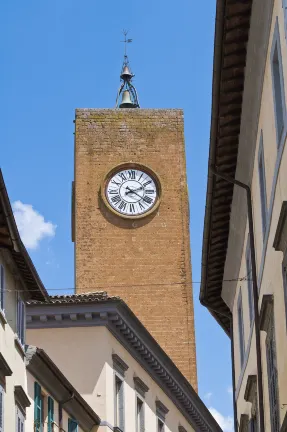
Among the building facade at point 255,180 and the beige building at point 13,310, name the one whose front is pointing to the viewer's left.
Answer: the building facade

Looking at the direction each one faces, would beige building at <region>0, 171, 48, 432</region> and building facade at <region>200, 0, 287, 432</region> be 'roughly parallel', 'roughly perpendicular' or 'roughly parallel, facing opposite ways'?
roughly parallel, facing opposite ways

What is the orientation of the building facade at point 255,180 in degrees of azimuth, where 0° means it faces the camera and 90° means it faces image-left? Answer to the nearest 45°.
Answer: approximately 90°

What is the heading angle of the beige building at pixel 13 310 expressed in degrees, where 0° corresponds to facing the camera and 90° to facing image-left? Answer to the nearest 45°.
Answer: approximately 270°

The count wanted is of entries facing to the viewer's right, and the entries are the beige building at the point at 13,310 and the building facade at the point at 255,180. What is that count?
1

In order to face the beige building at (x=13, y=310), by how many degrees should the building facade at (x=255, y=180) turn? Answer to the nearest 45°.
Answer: approximately 45° to its right

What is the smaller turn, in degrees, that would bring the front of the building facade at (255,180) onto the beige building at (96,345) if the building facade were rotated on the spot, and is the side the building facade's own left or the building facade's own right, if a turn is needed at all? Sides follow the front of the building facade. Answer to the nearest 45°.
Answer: approximately 90° to the building facade's own right

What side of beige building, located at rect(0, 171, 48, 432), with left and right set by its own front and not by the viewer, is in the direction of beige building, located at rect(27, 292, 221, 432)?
left

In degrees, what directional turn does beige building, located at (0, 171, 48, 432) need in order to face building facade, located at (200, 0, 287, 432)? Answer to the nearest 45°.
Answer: approximately 45° to its right
